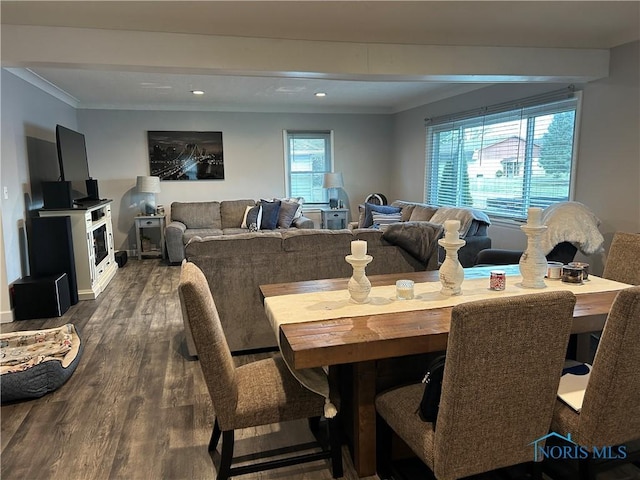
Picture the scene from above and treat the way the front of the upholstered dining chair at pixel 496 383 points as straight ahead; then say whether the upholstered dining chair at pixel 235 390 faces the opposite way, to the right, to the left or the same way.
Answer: to the right

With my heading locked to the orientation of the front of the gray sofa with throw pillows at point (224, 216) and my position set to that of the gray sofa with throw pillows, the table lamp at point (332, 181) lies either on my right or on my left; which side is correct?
on my left

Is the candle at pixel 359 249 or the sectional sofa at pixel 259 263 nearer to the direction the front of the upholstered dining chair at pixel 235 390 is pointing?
the candle

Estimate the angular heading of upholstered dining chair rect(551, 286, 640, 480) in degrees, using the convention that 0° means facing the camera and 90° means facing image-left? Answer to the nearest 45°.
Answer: approximately 135°

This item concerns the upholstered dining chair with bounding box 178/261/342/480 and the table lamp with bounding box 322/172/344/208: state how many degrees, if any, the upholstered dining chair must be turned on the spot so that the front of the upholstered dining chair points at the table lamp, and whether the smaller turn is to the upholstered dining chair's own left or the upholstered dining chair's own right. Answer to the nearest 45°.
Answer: approximately 90° to the upholstered dining chair's own left

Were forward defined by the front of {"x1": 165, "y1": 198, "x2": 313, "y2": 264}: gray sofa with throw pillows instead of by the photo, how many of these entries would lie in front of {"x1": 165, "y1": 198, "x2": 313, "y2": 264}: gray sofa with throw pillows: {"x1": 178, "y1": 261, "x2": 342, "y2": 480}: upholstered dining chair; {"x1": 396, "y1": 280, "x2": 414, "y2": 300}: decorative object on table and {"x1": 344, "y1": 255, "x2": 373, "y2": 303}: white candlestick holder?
3

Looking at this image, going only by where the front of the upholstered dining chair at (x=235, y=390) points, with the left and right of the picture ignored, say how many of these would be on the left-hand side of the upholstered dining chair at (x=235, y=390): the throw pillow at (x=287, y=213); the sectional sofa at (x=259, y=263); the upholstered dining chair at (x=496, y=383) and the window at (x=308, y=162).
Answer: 3

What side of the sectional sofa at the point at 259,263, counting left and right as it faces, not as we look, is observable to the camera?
back

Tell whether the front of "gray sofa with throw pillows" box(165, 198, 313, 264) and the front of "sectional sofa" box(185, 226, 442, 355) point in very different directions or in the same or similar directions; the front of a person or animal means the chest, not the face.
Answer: very different directions

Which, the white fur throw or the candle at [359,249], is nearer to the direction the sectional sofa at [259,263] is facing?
the white fur throw

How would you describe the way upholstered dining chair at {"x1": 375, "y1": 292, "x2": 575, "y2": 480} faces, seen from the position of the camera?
facing away from the viewer and to the left of the viewer

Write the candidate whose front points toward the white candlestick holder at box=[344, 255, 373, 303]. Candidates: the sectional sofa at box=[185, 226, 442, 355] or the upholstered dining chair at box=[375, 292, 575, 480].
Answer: the upholstered dining chair

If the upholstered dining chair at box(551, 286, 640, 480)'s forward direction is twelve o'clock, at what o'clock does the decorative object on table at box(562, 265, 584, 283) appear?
The decorative object on table is roughly at 1 o'clock from the upholstered dining chair.

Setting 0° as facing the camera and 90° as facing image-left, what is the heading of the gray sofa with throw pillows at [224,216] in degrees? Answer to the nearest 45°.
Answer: approximately 0°

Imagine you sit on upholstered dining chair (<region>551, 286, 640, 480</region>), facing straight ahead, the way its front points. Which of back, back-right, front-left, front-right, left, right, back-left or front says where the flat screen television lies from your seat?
front-left

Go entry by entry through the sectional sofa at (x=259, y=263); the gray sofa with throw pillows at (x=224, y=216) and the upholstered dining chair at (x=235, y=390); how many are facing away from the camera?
1
